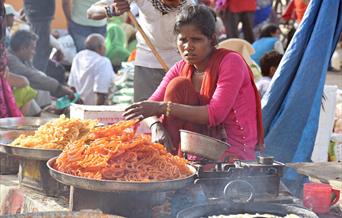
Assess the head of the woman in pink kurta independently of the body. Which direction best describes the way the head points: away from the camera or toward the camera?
toward the camera

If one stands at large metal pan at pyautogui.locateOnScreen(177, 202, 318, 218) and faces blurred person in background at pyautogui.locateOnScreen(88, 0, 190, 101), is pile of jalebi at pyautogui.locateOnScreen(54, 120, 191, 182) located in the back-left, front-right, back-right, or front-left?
front-left

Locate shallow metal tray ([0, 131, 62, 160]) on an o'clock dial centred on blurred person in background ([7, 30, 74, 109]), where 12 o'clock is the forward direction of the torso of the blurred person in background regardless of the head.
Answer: The shallow metal tray is roughly at 3 o'clock from the blurred person in background.

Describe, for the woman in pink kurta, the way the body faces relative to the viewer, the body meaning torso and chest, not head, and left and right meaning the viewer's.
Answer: facing the viewer and to the left of the viewer

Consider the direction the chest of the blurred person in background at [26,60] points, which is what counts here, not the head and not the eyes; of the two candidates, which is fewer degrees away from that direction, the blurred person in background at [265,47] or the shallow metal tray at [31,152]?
the blurred person in background

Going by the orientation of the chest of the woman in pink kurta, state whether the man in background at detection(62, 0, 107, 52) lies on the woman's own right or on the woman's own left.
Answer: on the woman's own right

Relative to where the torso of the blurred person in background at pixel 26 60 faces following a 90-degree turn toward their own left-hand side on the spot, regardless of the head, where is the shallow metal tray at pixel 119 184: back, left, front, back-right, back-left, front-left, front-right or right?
back

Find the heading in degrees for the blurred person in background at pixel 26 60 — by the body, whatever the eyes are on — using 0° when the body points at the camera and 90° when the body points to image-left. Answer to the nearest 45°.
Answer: approximately 270°

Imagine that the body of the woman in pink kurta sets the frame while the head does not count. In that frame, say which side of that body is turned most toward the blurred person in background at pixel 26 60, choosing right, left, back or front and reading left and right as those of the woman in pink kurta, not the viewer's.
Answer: right

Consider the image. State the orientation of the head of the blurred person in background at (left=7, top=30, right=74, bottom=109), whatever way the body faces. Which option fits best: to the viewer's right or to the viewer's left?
to the viewer's right

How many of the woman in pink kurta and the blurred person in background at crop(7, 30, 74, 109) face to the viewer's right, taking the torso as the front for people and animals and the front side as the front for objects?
1

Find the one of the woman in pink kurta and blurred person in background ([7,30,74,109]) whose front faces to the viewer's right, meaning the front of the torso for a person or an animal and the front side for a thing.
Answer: the blurred person in background
